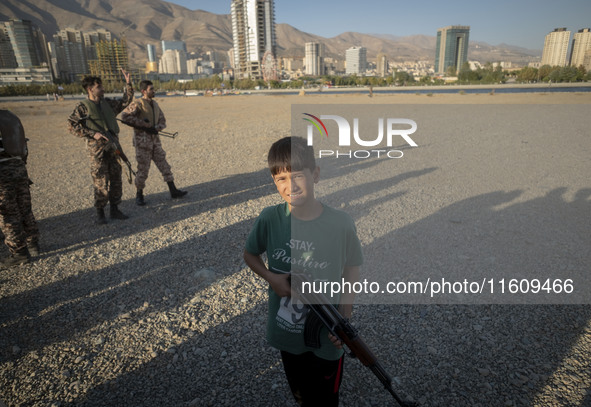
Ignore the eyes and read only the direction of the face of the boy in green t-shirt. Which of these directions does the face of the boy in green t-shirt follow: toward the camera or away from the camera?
toward the camera

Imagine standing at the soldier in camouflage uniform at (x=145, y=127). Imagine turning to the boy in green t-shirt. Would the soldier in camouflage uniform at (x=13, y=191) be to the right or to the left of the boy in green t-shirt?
right

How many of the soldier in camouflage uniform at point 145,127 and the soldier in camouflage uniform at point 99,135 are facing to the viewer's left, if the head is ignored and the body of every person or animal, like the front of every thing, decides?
0

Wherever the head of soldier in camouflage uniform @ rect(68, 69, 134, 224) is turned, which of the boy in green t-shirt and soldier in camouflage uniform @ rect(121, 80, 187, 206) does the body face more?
the boy in green t-shirt

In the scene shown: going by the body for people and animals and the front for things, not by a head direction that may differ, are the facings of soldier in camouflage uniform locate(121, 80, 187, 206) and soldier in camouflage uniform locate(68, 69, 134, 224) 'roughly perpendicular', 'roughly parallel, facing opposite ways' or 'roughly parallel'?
roughly parallel

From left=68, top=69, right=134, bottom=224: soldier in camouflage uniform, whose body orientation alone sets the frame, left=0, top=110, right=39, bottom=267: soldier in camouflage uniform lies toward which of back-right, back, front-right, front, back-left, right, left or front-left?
right

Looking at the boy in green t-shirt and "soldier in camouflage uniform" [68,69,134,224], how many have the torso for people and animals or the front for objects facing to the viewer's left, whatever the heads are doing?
0

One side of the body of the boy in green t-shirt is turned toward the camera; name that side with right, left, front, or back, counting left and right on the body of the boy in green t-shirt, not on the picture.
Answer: front

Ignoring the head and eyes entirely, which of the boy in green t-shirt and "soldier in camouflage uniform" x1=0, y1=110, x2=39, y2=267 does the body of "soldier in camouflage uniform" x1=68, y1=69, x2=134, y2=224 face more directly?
the boy in green t-shirt

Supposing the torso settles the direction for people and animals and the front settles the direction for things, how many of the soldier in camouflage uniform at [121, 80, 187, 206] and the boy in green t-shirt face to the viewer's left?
0

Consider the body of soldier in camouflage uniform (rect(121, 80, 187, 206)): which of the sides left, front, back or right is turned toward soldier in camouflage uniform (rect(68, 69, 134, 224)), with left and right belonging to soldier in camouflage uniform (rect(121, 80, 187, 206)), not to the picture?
right

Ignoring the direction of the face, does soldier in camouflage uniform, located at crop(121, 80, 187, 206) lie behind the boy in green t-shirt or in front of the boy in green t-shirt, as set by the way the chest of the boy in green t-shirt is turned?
behind
